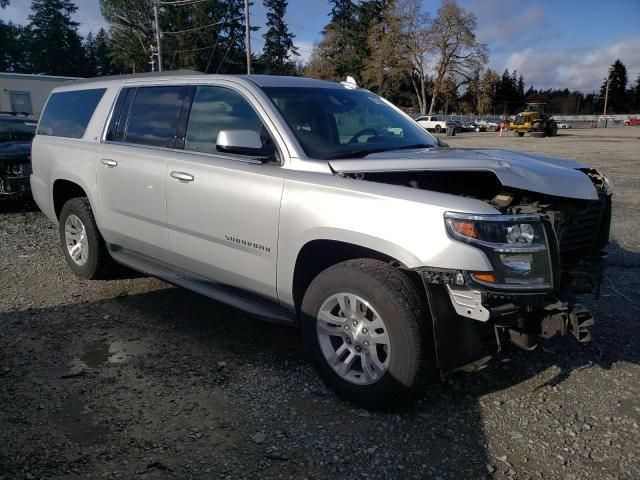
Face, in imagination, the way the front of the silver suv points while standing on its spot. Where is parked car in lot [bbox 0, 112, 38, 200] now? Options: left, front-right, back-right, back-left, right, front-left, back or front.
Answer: back

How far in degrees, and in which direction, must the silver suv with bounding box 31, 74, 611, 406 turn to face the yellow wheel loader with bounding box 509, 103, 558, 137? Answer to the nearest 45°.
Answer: approximately 135° to its left

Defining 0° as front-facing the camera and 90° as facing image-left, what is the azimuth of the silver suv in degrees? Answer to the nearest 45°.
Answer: approximately 315°
